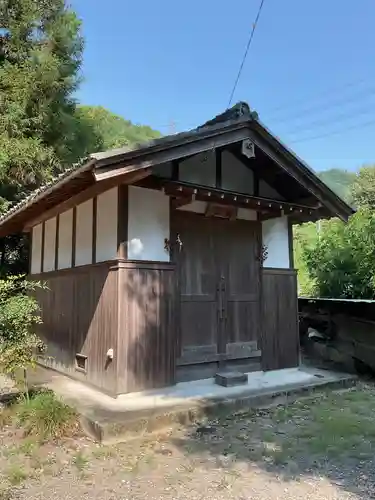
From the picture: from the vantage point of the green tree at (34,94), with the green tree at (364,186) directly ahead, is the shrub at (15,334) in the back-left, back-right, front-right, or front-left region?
back-right

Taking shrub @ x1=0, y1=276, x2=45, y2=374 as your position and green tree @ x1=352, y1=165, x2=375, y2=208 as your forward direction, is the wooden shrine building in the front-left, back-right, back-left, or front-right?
front-right

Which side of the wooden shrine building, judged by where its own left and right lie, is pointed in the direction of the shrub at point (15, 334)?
right

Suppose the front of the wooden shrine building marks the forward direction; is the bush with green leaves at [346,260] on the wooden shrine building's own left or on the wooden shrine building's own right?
on the wooden shrine building's own left

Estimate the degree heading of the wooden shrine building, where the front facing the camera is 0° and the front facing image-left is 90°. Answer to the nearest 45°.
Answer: approximately 315°

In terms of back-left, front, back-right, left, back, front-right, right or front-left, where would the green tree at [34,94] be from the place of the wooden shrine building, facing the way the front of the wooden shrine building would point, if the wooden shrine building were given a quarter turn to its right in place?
right

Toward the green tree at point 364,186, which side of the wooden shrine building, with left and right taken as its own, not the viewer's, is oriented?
left
